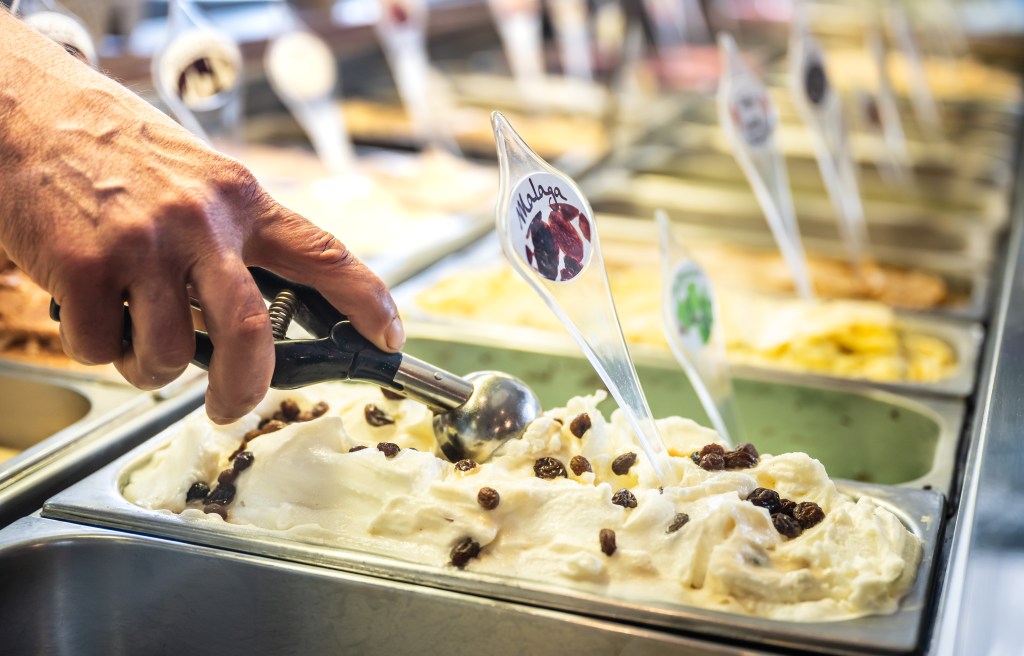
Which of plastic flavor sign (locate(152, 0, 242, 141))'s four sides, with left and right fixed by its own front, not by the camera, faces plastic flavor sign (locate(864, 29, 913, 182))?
left

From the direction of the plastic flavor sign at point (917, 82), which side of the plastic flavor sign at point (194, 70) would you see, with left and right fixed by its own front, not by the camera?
left

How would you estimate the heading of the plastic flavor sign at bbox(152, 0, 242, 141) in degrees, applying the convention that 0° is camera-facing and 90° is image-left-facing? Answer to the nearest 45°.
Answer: approximately 0°

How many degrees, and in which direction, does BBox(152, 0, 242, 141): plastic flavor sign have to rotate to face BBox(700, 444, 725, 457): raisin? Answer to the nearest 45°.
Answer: approximately 45° to its left

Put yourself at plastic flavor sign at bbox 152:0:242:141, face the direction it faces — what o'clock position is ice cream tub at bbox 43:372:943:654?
The ice cream tub is roughly at 11 o'clock from the plastic flavor sign.

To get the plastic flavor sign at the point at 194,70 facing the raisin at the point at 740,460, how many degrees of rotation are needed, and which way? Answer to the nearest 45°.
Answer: approximately 45° to its left

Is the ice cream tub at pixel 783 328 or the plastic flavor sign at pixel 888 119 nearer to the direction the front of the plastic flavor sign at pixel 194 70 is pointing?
the ice cream tub

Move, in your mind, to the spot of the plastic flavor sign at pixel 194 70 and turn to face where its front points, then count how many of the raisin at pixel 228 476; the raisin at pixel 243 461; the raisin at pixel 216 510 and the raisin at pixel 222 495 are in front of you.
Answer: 4

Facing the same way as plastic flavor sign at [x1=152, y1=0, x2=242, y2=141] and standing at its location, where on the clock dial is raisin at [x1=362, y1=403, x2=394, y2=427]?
The raisin is roughly at 11 o'clock from the plastic flavor sign.

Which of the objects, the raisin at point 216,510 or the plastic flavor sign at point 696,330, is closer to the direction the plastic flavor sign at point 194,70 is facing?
the raisin

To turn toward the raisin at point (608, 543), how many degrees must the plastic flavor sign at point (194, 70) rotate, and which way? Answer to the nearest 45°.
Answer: approximately 45° to its left

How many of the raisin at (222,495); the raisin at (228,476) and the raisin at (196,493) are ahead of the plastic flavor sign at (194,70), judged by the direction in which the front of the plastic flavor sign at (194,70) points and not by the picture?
3
